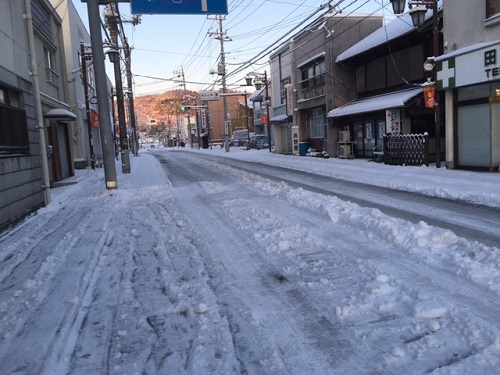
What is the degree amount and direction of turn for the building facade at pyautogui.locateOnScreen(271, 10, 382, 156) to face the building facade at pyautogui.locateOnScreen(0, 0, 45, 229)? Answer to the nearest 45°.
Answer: approximately 45° to its left

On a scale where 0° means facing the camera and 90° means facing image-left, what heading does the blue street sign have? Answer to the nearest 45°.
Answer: approximately 0°

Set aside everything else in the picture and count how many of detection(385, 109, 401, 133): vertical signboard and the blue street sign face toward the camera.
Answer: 2

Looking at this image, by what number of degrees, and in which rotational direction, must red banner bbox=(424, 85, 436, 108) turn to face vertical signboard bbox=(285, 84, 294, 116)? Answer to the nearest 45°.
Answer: approximately 135° to its right

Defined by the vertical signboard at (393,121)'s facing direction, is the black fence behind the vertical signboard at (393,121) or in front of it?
in front

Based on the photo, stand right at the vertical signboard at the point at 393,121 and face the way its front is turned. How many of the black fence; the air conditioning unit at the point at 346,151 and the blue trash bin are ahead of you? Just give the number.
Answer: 1

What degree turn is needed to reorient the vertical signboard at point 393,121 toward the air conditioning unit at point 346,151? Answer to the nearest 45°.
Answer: approximately 135° to its right

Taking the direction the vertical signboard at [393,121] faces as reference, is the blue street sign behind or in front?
in front

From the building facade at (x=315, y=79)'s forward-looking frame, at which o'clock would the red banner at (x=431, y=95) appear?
The red banner is roughly at 10 o'clock from the building facade.

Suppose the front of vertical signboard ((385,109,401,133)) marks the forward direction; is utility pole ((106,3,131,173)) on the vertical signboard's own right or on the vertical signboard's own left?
on the vertical signboard's own right

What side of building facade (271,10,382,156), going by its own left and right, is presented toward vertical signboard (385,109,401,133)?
left

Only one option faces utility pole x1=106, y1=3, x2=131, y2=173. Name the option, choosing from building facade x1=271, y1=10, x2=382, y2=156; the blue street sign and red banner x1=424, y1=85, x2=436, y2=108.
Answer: the building facade

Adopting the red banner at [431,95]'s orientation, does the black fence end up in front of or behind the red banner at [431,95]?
behind

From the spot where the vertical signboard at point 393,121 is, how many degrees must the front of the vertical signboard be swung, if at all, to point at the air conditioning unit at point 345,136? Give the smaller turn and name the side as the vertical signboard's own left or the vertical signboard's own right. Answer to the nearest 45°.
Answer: approximately 135° to the vertical signboard's own right

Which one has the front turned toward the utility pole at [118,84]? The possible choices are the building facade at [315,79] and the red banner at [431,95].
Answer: the building facade
